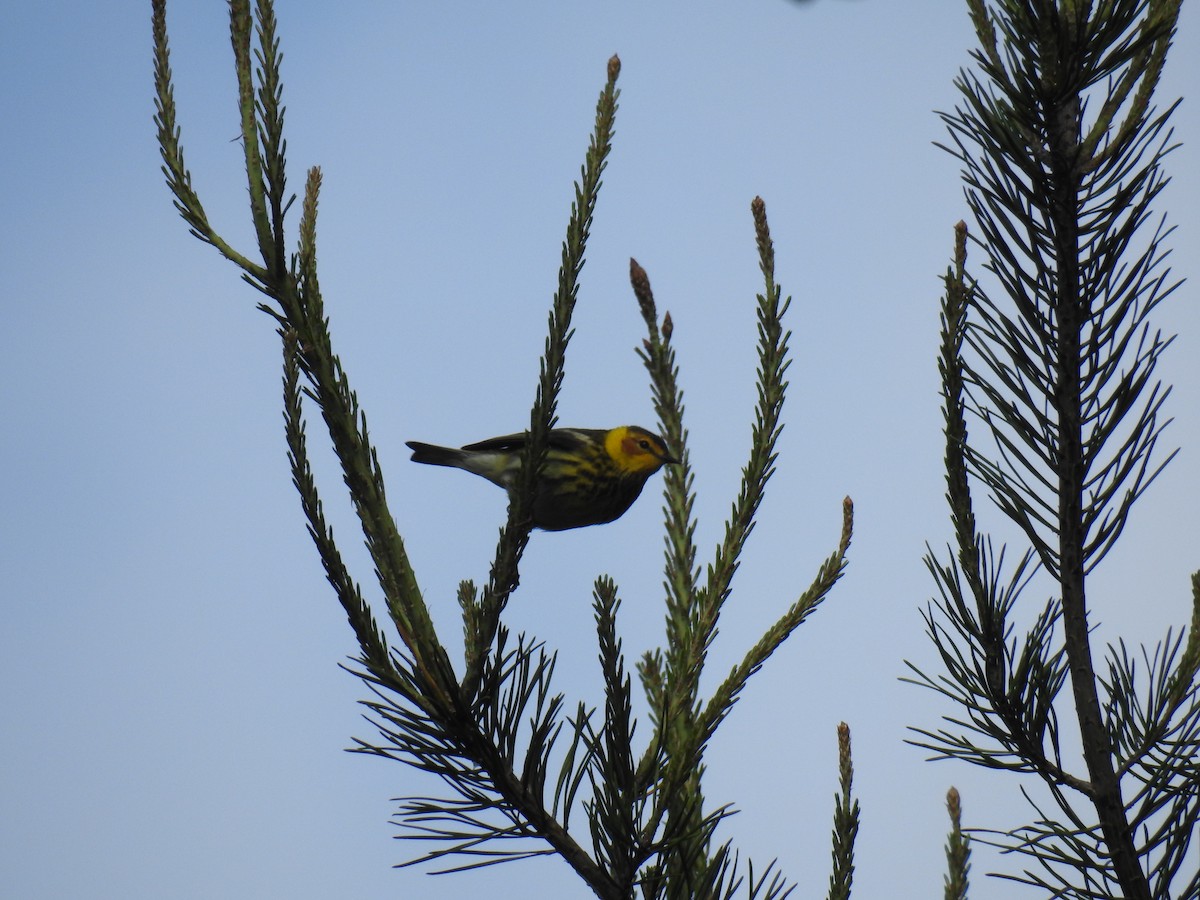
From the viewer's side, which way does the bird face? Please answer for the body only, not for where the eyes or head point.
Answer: to the viewer's right
